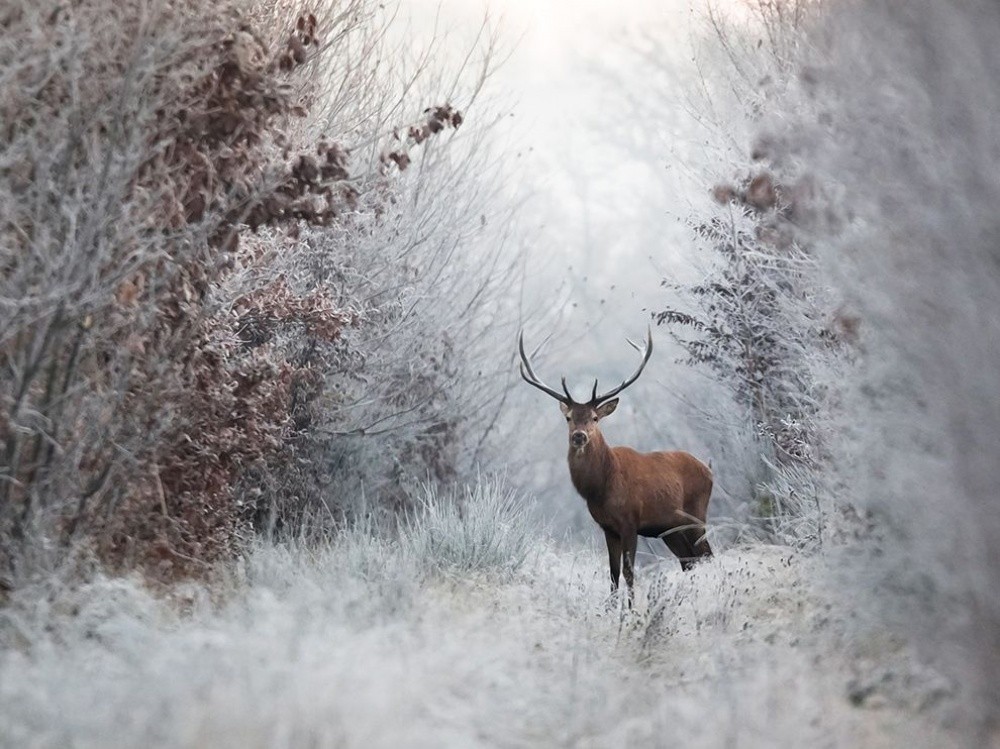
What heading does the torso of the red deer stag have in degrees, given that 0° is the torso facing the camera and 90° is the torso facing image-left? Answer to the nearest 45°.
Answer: approximately 45°

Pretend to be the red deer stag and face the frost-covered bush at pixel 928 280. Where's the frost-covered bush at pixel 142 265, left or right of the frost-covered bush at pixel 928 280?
right

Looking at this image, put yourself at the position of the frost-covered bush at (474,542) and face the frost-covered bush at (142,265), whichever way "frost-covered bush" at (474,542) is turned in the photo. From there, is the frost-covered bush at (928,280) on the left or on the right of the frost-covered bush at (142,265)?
left

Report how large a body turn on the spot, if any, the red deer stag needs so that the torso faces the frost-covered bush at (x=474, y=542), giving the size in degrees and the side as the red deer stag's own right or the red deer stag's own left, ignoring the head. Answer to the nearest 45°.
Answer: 0° — it already faces it
